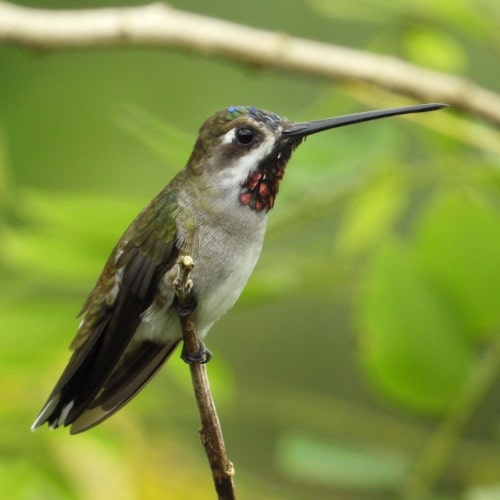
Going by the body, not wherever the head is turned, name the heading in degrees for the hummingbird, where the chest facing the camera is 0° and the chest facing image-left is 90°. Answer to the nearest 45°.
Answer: approximately 270°

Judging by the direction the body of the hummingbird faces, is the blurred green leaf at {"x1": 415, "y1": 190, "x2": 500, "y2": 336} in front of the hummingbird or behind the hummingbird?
in front

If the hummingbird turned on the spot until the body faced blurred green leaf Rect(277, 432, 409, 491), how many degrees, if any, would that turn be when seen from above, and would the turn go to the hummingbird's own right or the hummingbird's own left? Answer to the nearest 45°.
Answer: approximately 45° to the hummingbird's own left

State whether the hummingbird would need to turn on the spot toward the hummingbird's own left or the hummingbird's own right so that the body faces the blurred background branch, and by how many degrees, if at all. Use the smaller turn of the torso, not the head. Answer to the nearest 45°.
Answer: approximately 90° to the hummingbird's own left

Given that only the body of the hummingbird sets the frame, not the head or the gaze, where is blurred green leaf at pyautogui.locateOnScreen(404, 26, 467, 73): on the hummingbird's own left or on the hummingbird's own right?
on the hummingbird's own left

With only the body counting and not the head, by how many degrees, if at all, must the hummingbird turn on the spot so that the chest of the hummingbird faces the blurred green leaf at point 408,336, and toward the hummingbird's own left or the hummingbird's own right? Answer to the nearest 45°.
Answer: approximately 45° to the hummingbird's own left
